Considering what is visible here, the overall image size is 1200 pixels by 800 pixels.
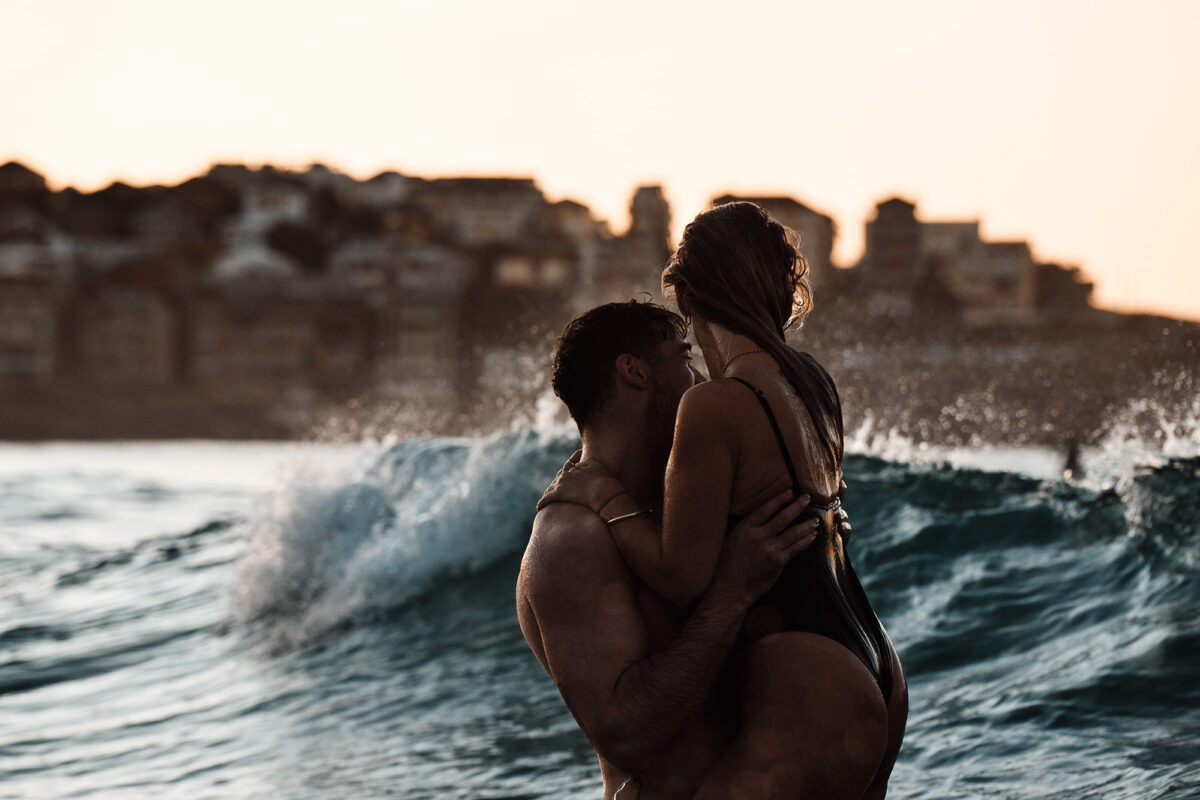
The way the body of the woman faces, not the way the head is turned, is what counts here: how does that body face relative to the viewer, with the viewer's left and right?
facing away from the viewer and to the left of the viewer

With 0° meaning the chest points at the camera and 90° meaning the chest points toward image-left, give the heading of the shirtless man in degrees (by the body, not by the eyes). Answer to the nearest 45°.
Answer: approximately 270°

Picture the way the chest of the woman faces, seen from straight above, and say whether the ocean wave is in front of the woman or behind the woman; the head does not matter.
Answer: in front

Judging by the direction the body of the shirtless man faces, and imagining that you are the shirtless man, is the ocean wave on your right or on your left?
on your left

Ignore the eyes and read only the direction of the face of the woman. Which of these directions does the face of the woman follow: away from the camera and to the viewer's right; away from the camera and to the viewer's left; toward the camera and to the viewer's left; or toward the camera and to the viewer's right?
away from the camera and to the viewer's left
